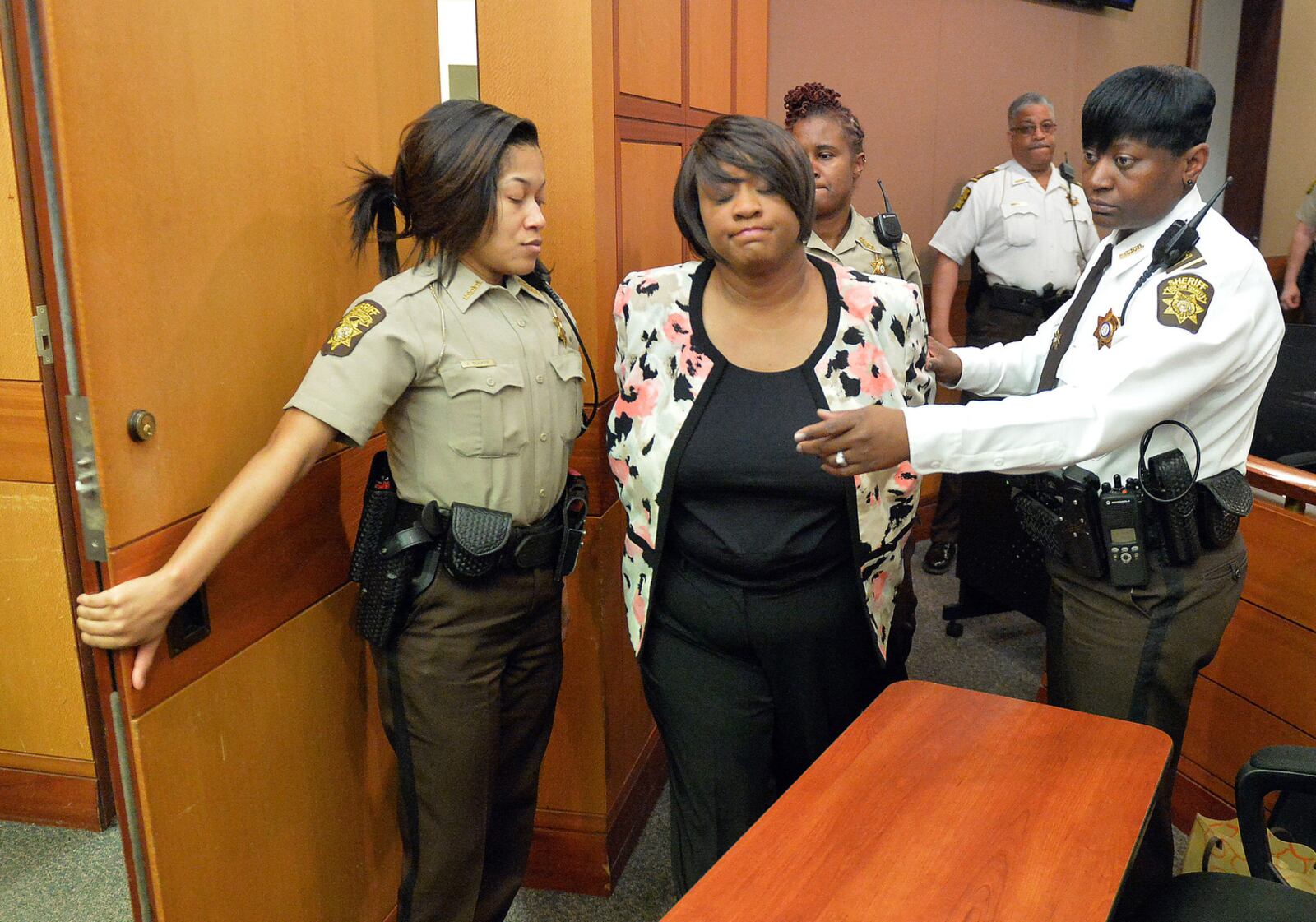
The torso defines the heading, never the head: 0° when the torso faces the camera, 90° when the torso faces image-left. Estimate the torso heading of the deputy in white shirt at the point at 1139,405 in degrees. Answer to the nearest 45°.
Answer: approximately 45°

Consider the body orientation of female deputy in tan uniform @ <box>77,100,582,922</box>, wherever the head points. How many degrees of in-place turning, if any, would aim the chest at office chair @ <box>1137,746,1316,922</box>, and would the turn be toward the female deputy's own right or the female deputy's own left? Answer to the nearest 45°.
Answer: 0° — they already face it

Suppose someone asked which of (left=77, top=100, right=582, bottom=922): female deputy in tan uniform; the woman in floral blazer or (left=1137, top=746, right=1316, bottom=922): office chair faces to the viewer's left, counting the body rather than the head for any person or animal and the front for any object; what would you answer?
the office chair

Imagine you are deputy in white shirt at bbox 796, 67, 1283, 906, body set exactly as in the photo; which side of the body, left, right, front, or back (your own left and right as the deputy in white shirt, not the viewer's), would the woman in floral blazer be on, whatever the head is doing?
front

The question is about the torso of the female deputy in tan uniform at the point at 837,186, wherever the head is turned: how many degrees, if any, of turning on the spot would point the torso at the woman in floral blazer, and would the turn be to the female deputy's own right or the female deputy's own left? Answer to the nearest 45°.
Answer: approximately 45° to the female deputy's own left

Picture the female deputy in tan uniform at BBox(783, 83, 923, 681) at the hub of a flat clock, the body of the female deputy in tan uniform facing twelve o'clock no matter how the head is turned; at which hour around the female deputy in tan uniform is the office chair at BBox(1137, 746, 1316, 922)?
The office chair is roughly at 10 o'clock from the female deputy in tan uniform.

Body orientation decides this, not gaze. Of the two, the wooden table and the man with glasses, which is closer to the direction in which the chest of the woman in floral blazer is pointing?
the wooden table

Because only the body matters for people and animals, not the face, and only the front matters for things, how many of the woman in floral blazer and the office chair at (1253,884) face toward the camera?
1

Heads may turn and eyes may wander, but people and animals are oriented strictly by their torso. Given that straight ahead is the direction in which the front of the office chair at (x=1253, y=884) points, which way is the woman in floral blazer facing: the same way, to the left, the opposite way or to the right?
to the left

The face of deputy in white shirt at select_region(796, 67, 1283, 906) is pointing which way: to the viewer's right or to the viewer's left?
to the viewer's left

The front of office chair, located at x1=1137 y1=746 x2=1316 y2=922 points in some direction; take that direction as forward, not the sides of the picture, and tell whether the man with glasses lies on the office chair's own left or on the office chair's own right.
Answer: on the office chair's own right

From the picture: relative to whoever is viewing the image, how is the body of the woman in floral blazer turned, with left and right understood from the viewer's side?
facing the viewer

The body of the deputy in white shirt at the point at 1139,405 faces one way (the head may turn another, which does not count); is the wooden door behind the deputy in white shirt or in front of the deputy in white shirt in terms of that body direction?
in front

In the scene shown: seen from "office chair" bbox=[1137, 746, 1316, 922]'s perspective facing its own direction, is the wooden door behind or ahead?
ahead

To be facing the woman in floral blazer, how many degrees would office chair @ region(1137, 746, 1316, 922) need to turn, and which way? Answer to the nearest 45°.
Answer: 0° — it already faces them

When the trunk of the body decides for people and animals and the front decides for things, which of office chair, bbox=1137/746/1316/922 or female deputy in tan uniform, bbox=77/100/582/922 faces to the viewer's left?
the office chair
